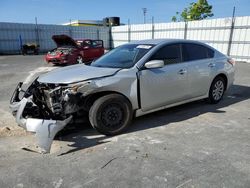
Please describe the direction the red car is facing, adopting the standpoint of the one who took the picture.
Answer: facing the viewer and to the left of the viewer

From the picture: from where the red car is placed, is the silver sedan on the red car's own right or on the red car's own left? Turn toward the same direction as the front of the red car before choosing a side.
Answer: on the red car's own left

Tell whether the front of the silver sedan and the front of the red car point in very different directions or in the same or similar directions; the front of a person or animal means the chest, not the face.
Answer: same or similar directions

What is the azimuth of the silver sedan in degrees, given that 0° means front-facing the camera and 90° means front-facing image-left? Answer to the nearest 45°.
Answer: approximately 45°

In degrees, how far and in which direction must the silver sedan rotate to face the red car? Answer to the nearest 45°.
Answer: approximately 135° to its right

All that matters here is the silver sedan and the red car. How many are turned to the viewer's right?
0
